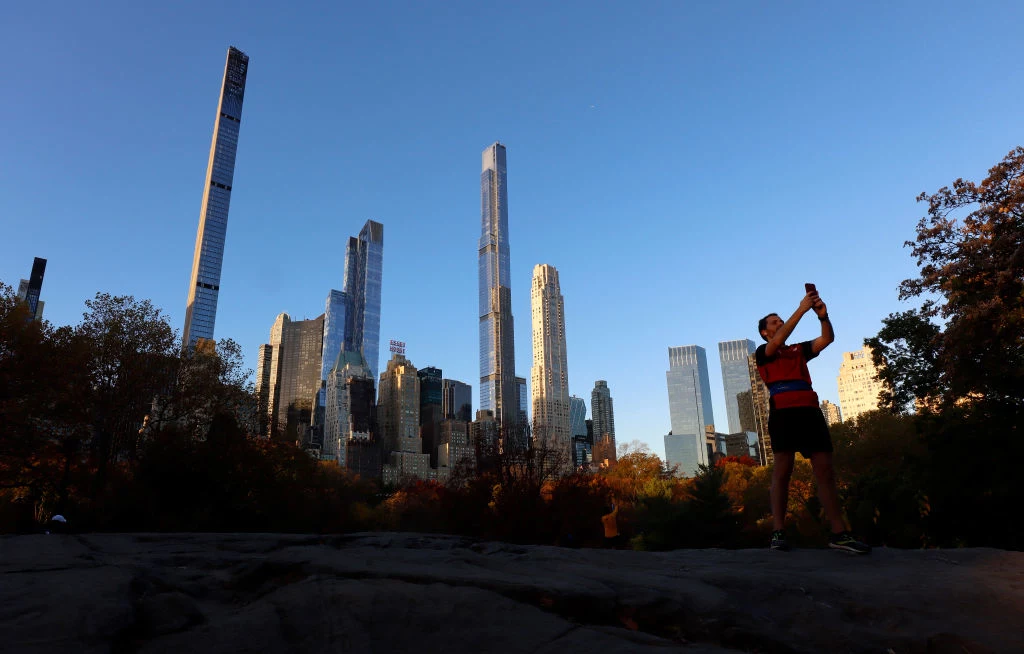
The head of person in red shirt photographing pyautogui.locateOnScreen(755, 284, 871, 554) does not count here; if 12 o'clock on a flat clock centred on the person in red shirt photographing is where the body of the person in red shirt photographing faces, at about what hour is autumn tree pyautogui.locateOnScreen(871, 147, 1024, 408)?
The autumn tree is roughly at 8 o'clock from the person in red shirt photographing.

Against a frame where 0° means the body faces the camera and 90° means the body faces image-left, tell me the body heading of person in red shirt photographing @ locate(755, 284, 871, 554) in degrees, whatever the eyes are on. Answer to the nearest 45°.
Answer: approximately 315°
